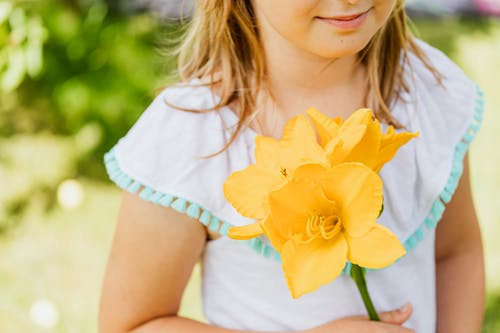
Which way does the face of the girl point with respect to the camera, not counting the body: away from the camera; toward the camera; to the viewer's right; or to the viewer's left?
toward the camera

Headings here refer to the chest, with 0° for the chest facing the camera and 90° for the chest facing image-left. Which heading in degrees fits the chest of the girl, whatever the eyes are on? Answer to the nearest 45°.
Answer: approximately 315°
